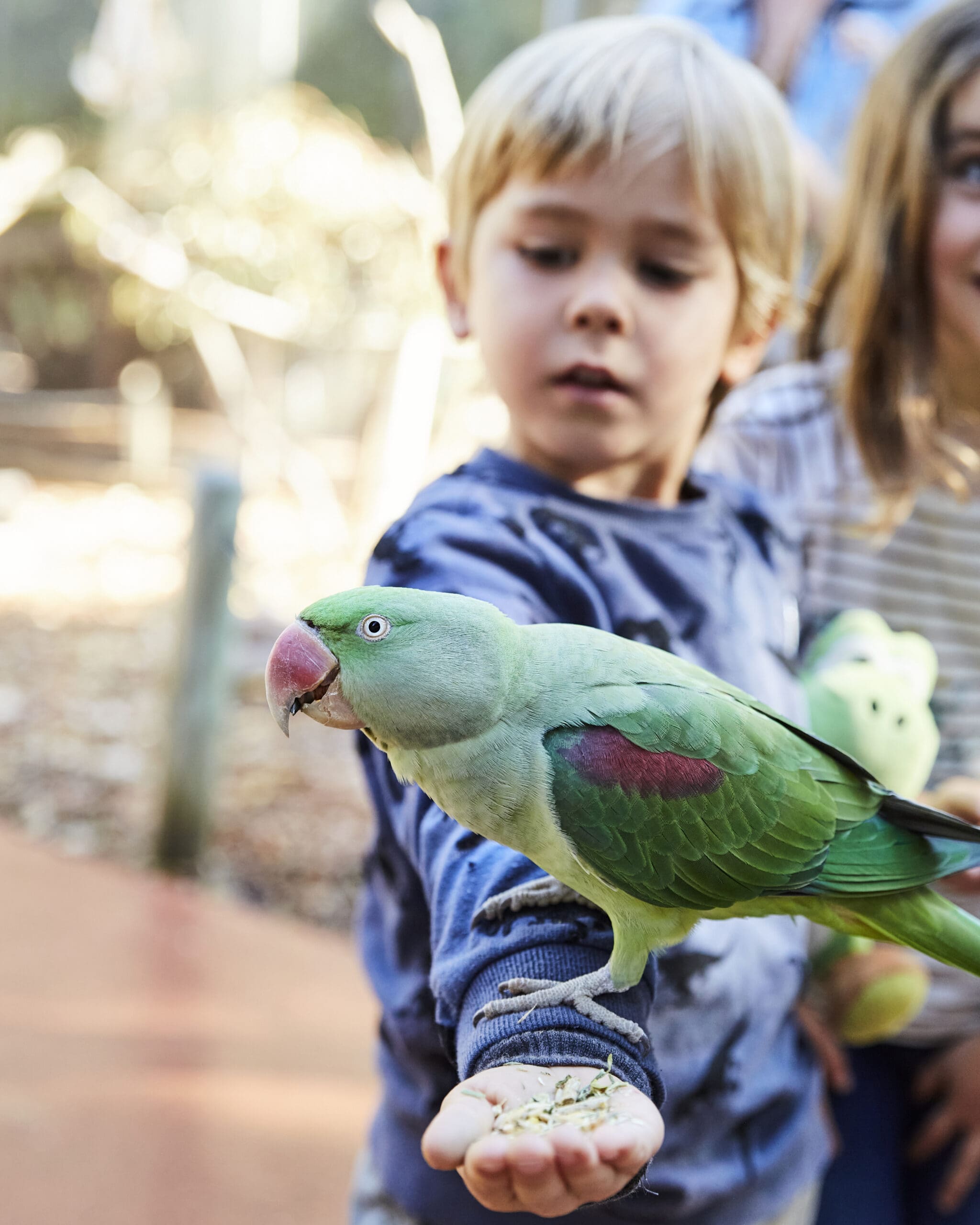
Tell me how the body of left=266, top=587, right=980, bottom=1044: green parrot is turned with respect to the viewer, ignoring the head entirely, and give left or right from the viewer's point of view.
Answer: facing to the left of the viewer

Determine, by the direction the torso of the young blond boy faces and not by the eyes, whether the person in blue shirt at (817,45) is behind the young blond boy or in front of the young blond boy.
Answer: behind

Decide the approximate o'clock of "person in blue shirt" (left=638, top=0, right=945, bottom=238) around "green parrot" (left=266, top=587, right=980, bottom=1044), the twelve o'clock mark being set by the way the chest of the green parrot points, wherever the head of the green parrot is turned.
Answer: The person in blue shirt is roughly at 3 o'clock from the green parrot.
